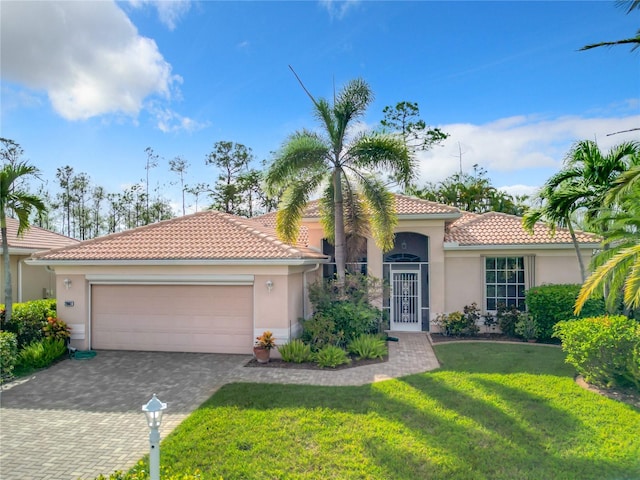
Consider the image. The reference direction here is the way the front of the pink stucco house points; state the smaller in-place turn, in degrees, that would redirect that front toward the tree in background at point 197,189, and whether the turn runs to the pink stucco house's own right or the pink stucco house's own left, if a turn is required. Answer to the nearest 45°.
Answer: approximately 180°

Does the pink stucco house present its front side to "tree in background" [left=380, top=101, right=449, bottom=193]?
no

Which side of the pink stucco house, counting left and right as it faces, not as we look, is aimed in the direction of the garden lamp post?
front

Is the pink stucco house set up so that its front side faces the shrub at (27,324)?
no

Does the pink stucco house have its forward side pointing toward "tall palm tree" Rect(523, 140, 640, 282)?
no

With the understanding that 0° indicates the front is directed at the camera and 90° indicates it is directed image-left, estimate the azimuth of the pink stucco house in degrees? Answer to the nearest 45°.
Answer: approximately 0°

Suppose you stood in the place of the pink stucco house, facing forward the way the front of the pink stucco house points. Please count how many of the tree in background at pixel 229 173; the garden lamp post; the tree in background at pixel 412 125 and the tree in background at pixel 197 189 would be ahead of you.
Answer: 1

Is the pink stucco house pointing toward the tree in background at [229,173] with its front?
no
